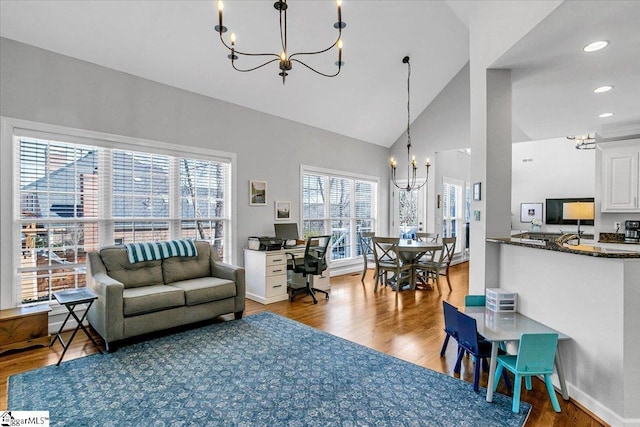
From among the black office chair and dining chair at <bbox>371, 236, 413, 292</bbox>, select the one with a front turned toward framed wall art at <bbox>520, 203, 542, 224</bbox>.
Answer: the dining chair

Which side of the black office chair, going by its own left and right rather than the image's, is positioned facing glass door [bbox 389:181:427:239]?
right

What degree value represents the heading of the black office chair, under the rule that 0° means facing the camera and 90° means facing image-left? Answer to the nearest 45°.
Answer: approximately 135°

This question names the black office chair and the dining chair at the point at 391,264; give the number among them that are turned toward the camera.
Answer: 0

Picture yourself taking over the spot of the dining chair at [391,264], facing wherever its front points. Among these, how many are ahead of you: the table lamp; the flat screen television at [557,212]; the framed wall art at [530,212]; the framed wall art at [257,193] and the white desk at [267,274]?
3

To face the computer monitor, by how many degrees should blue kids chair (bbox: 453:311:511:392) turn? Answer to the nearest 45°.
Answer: approximately 90° to its left

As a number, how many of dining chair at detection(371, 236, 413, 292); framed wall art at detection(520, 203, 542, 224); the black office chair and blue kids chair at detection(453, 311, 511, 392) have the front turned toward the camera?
1

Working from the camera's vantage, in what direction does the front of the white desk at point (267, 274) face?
facing the viewer and to the right of the viewer

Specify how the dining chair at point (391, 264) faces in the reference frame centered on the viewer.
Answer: facing away from the viewer and to the right of the viewer

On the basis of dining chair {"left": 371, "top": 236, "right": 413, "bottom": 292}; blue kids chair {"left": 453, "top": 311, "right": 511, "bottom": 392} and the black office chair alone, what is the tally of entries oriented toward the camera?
0

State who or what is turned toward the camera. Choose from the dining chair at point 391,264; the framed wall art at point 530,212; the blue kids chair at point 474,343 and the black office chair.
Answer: the framed wall art

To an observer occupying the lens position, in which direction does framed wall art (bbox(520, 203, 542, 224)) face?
facing the viewer

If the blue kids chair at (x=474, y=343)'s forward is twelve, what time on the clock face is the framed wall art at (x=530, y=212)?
The framed wall art is roughly at 11 o'clock from the blue kids chair.

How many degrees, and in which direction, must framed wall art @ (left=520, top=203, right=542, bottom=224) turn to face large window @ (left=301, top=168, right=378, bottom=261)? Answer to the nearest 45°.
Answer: approximately 45° to its right

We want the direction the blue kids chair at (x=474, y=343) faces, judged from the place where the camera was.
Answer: facing away from the viewer and to the right of the viewer

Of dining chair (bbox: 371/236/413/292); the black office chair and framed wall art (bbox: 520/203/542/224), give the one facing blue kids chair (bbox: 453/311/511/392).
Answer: the framed wall art

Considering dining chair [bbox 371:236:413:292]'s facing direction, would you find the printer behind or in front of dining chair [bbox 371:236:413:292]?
behind
